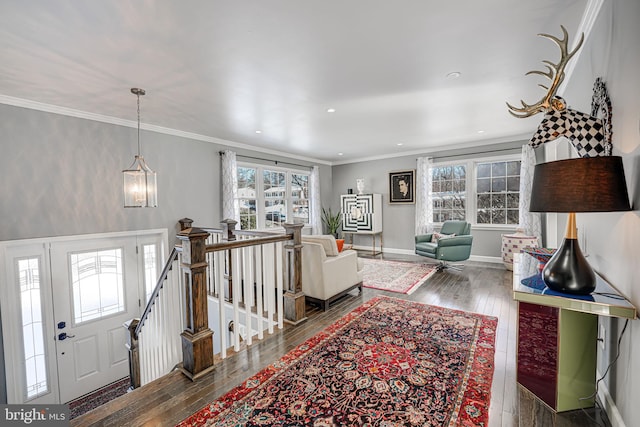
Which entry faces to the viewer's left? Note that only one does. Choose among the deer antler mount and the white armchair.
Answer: the deer antler mount

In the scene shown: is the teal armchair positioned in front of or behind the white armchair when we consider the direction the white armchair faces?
in front

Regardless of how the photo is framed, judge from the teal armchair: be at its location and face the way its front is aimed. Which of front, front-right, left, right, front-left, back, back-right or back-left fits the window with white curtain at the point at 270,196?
front-right

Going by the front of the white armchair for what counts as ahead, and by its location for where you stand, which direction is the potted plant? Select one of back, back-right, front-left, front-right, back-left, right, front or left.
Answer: front-left

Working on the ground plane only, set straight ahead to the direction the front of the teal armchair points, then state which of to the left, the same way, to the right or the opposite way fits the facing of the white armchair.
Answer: the opposite way

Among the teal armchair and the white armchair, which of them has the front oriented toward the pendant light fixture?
the teal armchair

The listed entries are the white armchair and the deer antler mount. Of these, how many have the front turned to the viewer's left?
1

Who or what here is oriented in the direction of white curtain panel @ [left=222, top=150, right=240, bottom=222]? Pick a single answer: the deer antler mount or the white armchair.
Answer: the deer antler mount

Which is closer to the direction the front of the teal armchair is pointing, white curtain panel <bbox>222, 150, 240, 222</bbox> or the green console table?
the white curtain panel

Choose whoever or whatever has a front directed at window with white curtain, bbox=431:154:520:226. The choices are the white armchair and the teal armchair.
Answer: the white armchair

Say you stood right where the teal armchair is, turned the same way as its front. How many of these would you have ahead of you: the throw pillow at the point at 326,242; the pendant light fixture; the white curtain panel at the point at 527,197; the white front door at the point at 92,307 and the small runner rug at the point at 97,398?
4

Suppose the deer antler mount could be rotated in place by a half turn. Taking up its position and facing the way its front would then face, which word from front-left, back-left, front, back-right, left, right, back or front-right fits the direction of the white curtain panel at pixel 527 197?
left

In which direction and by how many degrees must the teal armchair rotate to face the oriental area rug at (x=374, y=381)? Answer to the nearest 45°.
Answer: approximately 45° to its left

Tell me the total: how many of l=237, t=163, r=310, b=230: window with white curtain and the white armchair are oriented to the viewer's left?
0

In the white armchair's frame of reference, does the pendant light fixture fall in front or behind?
behind

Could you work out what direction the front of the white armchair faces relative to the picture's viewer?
facing away from the viewer and to the right of the viewer

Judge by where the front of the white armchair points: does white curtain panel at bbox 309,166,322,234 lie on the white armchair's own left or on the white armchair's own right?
on the white armchair's own left

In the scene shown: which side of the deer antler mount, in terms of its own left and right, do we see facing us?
left
